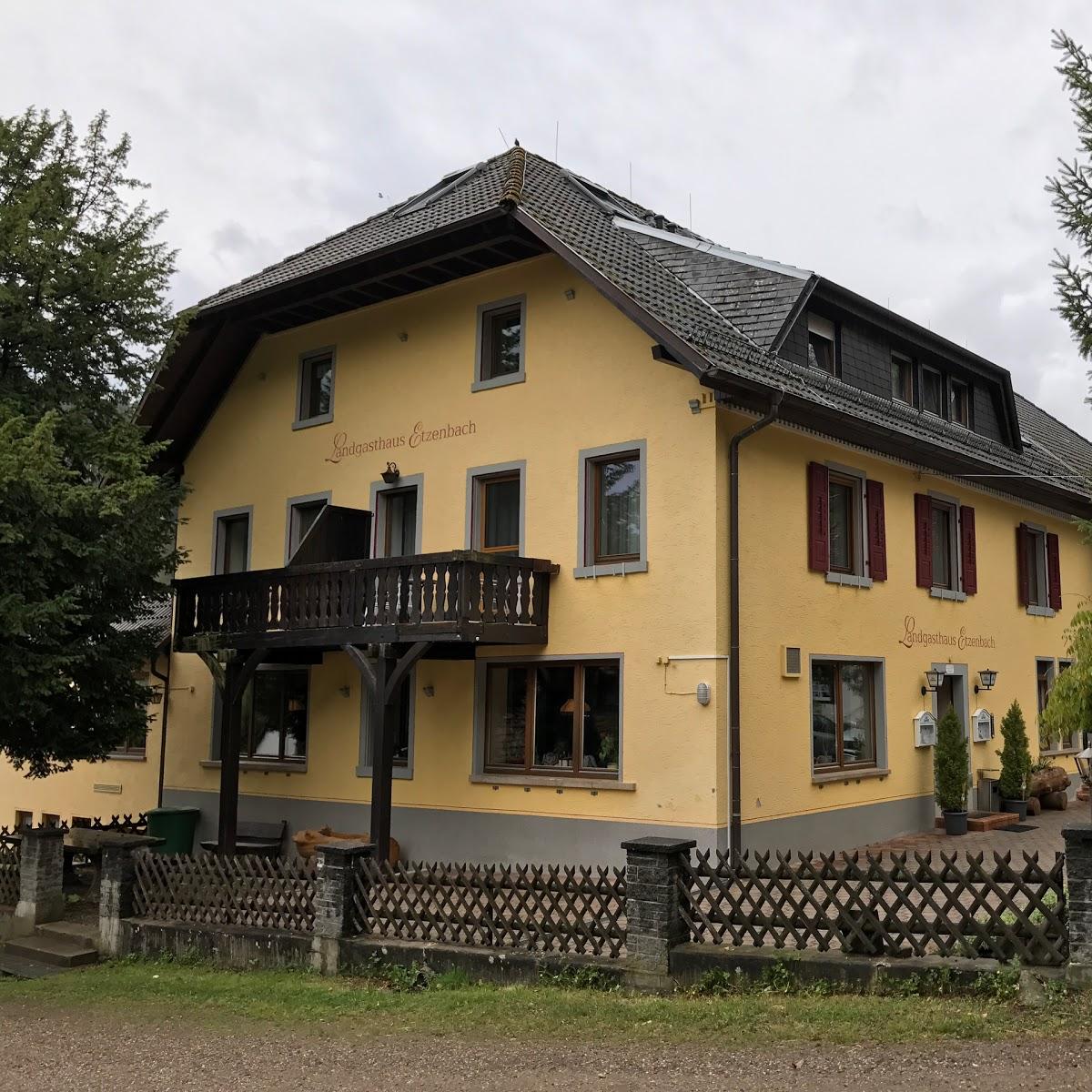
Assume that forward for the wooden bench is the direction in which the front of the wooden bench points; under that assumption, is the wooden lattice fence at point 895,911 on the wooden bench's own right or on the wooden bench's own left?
on the wooden bench's own left

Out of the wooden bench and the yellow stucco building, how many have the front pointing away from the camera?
0

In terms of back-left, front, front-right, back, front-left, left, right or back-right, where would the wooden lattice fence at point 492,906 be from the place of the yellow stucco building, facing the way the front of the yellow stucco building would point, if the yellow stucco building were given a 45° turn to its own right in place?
front

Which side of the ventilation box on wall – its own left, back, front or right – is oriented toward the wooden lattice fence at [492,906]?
right

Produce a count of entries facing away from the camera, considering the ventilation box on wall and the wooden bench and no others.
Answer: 0

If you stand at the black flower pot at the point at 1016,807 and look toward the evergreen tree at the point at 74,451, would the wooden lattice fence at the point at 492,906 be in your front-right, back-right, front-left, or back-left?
front-left

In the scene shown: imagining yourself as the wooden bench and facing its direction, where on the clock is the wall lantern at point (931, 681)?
The wall lantern is roughly at 8 o'clock from the wooden bench.

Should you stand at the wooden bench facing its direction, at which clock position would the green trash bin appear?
The green trash bin is roughly at 3 o'clock from the wooden bench.

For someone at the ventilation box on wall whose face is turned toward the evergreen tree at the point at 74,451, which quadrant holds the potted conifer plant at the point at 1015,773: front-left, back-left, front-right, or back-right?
back-right

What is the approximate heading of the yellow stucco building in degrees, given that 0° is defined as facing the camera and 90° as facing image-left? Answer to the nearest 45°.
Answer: approximately 315°

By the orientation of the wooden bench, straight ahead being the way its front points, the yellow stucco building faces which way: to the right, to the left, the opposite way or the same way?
to the left

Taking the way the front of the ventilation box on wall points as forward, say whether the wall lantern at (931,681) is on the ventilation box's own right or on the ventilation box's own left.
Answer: on the ventilation box's own left

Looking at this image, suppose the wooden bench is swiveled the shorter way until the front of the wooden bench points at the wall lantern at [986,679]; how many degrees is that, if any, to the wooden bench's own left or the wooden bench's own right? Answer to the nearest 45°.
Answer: approximately 135° to the wooden bench's own left

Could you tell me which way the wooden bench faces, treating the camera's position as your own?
facing the viewer and to the left of the viewer

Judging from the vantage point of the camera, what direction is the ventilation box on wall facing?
facing the viewer and to the right of the viewer
